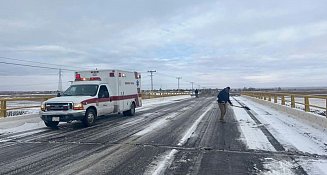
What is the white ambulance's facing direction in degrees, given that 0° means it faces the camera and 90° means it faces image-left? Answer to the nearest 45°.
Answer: approximately 45°
